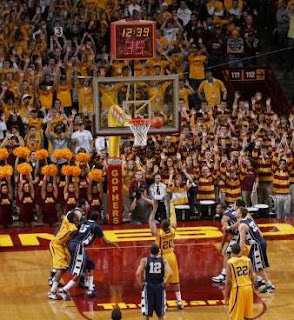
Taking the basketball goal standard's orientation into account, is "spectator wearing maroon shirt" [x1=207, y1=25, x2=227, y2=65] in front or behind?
behind

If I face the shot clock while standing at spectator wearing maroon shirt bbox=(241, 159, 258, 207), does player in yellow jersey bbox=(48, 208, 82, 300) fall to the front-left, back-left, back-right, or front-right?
front-left

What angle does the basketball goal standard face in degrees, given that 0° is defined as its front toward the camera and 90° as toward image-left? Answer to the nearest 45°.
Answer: approximately 0°

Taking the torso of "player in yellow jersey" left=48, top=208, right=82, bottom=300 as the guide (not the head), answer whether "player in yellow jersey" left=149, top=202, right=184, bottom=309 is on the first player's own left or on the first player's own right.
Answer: on the first player's own right

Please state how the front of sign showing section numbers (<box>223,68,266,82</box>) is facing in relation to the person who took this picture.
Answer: facing the viewer

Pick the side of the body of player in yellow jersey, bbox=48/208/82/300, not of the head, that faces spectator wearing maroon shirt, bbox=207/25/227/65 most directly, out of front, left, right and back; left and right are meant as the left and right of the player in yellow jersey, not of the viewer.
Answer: front

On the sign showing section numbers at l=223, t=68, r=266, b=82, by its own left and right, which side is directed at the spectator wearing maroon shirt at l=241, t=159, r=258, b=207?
front

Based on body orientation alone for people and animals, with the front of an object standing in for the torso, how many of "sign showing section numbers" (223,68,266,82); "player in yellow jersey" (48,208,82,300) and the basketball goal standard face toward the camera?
2

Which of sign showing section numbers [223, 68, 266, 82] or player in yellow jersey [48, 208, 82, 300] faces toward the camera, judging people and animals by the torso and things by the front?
the sign showing section numbers

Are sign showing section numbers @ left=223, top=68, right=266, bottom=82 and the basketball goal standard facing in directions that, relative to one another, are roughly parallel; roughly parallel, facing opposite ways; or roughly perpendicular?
roughly parallel
